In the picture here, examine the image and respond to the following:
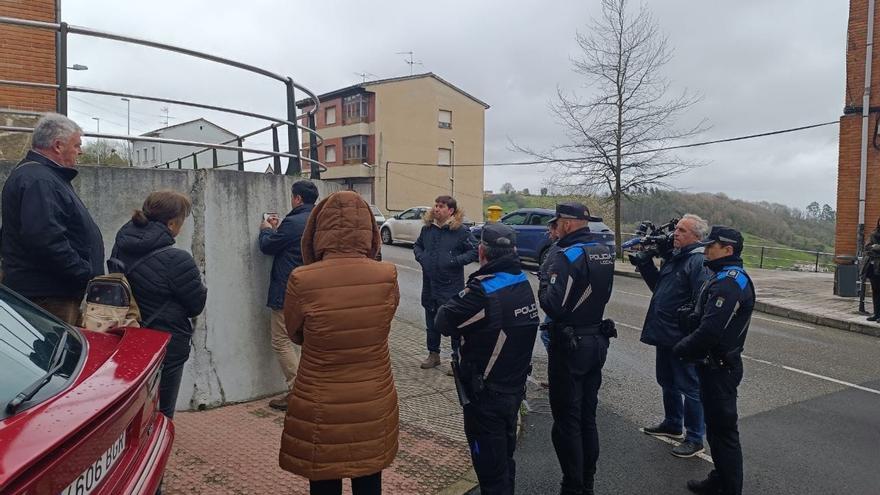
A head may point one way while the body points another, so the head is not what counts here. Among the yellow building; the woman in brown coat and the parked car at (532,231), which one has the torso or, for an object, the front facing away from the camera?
the woman in brown coat

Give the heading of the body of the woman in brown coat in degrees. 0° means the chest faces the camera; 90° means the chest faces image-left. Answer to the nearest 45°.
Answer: approximately 180°

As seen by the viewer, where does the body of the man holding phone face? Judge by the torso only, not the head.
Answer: to the viewer's left

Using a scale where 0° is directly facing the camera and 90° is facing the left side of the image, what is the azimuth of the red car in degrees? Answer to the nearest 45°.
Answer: approximately 135°

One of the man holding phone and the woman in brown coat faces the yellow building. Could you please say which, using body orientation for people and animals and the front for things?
the woman in brown coat

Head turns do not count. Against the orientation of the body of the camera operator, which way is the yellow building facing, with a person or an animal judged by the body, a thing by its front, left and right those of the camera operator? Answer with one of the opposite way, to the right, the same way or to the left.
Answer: to the left

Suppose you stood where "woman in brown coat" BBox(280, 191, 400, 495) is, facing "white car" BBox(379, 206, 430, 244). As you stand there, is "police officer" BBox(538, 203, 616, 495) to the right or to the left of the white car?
right

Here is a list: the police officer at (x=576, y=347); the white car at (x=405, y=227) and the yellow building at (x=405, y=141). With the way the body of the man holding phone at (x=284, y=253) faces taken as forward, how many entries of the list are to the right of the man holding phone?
2

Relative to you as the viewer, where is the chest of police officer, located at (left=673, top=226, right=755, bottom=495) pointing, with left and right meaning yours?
facing to the left of the viewer

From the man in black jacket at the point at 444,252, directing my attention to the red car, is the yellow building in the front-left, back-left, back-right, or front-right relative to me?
back-right

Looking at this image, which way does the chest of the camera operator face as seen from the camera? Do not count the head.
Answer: to the viewer's left

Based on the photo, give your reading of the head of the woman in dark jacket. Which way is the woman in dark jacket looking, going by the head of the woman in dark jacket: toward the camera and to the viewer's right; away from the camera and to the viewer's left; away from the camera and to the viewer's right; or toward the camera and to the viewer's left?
away from the camera and to the viewer's right

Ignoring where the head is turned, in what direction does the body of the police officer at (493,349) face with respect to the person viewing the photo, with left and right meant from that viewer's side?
facing away from the viewer and to the left of the viewer

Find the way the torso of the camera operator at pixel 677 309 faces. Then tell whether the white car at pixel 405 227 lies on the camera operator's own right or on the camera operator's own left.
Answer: on the camera operator's own right

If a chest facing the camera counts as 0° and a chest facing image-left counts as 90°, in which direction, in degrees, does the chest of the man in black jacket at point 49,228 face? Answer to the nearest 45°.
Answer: approximately 270°

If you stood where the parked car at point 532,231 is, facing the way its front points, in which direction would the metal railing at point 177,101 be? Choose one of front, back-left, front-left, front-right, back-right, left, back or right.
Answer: left
